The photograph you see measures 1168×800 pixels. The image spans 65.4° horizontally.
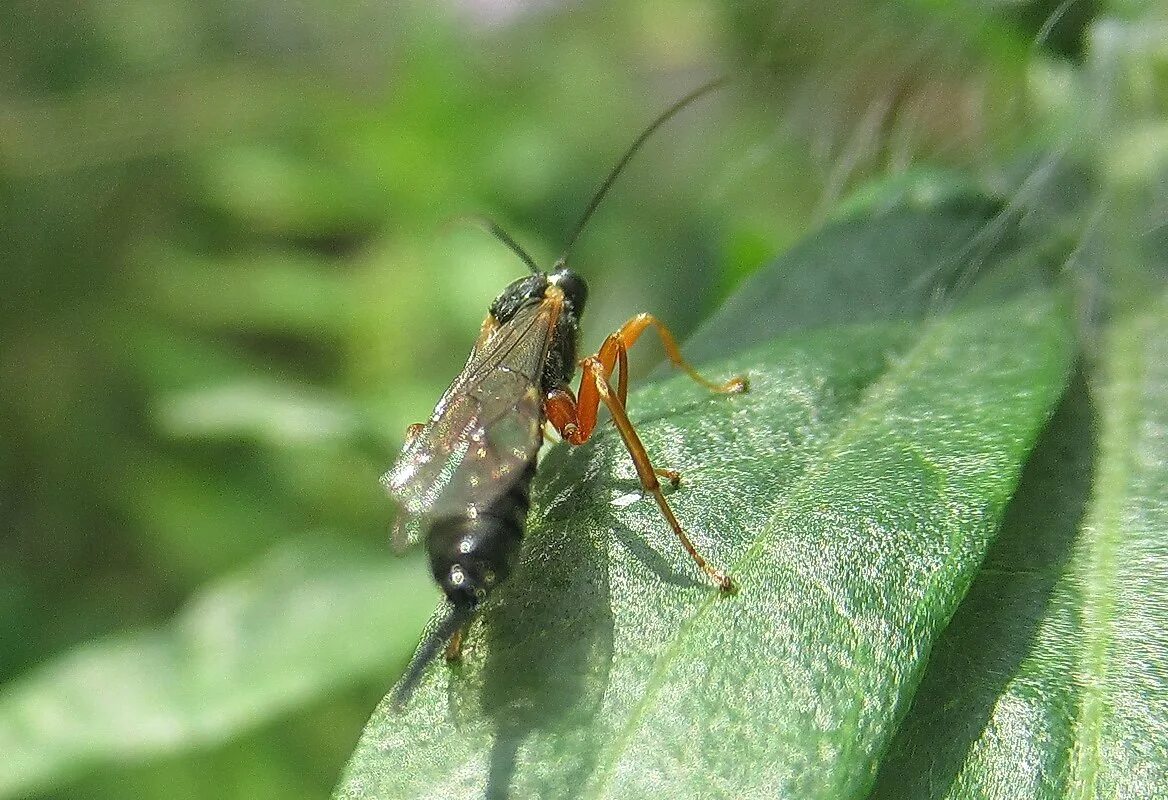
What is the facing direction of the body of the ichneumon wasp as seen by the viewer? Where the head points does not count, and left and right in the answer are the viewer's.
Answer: facing away from the viewer and to the right of the viewer

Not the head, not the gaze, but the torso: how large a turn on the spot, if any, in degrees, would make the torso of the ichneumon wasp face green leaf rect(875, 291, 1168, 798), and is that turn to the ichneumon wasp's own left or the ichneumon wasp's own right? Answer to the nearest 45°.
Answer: approximately 90° to the ichneumon wasp's own right

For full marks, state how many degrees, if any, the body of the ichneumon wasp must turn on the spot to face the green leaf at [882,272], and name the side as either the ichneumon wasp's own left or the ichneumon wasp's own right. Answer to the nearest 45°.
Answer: approximately 45° to the ichneumon wasp's own right

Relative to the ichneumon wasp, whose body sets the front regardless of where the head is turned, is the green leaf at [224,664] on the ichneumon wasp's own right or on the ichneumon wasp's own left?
on the ichneumon wasp's own left
